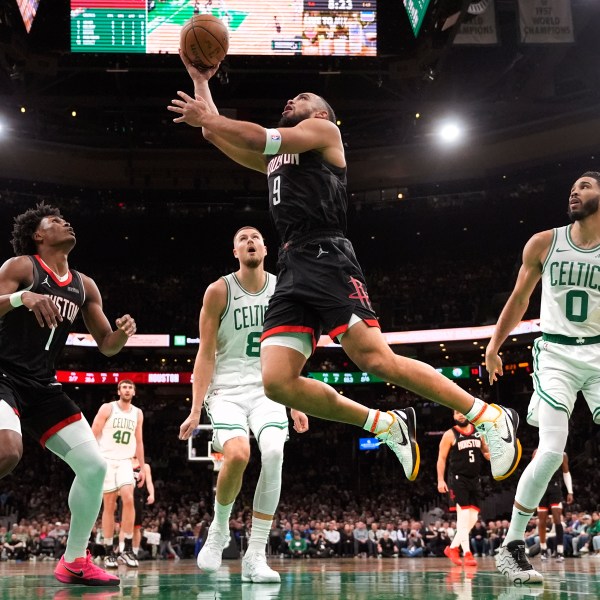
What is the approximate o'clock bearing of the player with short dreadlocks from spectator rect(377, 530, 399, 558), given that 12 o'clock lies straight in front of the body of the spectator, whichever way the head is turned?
The player with short dreadlocks is roughly at 12 o'clock from the spectator.

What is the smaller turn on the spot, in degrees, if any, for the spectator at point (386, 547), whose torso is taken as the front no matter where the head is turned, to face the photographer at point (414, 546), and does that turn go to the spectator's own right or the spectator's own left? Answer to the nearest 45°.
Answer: approximately 90° to the spectator's own left

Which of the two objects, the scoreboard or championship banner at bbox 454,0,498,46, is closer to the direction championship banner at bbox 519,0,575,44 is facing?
the scoreboard

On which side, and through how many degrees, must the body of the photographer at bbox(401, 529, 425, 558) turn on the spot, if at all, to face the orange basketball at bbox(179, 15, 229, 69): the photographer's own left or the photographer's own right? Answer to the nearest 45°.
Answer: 0° — they already face it

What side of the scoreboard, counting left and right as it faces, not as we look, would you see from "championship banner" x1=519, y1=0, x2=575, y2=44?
left

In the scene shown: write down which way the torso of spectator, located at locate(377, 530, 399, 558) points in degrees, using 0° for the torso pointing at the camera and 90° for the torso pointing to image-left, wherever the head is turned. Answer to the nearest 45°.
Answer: approximately 0°
